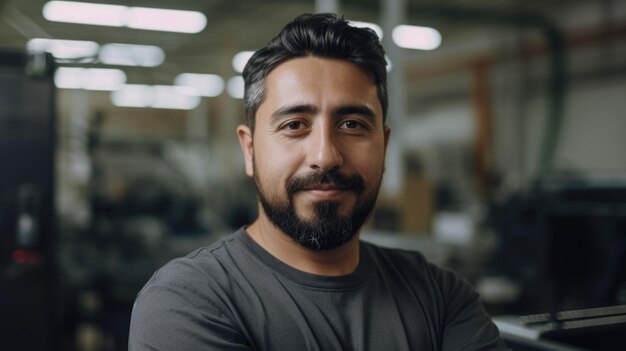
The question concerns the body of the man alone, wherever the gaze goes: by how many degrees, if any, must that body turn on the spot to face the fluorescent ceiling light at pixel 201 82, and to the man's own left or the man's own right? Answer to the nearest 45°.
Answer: approximately 180°

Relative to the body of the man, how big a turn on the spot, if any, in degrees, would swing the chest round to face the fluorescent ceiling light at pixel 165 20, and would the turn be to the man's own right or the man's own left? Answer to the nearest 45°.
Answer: approximately 180°

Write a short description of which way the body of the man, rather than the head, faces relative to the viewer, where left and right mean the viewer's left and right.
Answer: facing the viewer

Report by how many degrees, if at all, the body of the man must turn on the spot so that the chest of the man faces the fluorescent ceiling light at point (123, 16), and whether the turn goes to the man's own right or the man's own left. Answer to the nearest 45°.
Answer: approximately 180°

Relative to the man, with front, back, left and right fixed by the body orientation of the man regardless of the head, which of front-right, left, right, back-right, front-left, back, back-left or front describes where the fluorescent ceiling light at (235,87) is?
back

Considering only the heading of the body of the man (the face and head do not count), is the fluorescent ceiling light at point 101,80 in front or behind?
behind

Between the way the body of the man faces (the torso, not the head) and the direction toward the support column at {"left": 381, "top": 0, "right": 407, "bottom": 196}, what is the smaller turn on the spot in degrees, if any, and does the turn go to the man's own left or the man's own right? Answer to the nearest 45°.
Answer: approximately 180°
